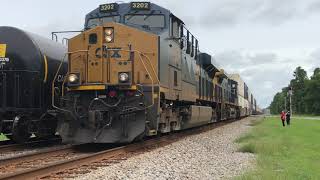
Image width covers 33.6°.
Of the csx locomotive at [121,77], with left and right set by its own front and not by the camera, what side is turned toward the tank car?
right

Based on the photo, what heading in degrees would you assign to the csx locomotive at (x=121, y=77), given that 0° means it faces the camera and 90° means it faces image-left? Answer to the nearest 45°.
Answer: approximately 45°

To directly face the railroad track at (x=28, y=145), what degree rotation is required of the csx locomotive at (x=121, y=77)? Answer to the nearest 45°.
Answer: approximately 90° to its right
